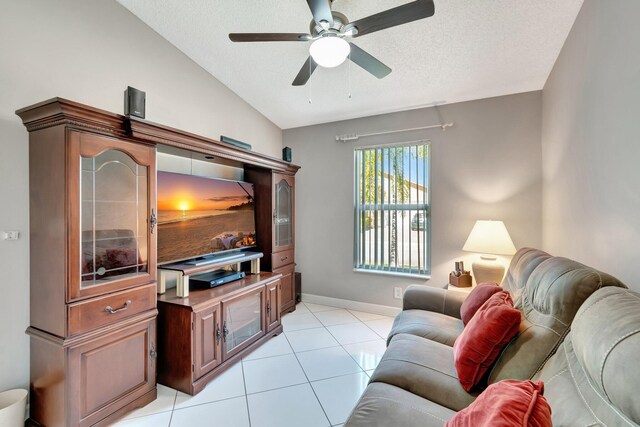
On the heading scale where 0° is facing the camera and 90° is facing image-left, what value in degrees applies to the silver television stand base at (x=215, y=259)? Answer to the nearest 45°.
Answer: approximately 315°

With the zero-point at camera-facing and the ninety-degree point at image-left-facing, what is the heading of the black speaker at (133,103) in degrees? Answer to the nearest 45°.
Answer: approximately 315°

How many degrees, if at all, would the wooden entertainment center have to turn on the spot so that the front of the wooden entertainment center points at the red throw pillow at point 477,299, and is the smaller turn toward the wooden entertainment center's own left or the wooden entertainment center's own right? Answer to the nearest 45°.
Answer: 0° — it already faces it

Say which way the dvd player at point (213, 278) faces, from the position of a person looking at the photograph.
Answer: facing the viewer and to the right of the viewer

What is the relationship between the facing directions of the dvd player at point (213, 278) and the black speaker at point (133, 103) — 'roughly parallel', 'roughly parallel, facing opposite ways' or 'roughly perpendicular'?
roughly parallel

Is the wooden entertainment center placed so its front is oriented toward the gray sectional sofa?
yes

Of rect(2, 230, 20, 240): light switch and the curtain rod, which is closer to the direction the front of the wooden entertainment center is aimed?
the curtain rod

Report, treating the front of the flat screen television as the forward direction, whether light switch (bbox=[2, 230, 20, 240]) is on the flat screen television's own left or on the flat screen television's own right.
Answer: on the flat screen television's own right

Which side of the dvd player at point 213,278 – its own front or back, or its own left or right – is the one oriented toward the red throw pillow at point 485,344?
front

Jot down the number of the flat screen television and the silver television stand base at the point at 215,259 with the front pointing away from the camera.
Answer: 0

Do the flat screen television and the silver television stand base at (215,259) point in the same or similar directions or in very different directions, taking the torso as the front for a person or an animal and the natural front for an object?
same or similar directions

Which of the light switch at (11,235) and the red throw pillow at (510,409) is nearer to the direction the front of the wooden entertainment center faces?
the red throw pillow
